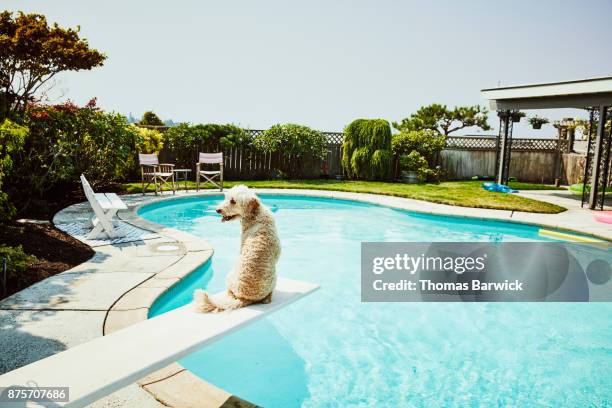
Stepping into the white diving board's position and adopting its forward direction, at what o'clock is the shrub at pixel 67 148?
The shrub is roughly at 10 o'clock from the white diving board.

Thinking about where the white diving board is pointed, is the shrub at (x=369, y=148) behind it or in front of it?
in front

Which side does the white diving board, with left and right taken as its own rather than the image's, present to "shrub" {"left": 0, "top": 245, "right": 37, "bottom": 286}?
left

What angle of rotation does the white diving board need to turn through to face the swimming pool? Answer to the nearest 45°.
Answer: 0° — it already faces it

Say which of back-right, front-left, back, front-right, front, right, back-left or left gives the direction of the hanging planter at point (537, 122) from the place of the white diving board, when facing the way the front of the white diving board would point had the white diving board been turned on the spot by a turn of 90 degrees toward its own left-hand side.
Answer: right

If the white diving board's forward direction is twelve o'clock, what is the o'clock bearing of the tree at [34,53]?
The tree is roughly at 10 o'clock from the white diving board.

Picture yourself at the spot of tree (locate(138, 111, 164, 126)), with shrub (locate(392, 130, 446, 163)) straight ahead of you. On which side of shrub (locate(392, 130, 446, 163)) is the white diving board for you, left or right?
right

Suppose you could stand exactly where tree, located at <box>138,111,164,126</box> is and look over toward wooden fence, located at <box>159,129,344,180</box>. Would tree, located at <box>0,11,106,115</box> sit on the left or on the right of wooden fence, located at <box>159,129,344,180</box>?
right

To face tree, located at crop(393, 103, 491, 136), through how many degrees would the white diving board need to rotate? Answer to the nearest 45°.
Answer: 0° — it already faces it

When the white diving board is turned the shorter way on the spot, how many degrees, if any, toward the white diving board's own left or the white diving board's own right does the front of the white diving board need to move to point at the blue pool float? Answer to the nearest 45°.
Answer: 0° — it already faces it

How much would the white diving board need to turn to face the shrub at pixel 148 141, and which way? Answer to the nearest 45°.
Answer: approximately 45° to its left

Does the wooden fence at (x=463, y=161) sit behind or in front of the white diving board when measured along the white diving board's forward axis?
in front

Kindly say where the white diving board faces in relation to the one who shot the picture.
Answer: facing away from the viewer and to the right of the viewer

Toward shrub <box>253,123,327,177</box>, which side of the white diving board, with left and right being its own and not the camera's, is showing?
front

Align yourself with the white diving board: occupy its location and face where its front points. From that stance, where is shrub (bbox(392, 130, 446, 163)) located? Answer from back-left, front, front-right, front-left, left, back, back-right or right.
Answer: front

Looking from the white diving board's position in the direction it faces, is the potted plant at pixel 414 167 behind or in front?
in front

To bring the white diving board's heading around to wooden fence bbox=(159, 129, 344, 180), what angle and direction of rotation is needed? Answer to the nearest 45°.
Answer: approximately 45° to its left
